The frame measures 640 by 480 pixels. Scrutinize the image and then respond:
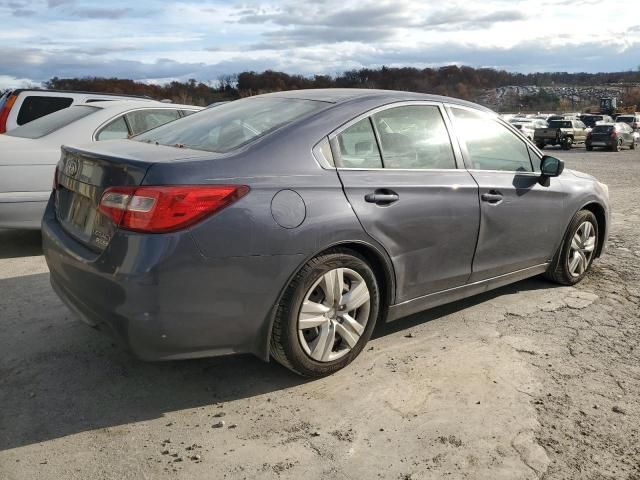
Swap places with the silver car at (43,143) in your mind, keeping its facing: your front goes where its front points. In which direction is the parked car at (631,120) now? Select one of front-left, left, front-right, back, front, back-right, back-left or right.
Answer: front

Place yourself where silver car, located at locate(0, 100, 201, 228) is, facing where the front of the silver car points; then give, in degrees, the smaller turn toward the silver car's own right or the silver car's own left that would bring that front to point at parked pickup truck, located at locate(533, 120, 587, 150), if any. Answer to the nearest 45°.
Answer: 0° — it already faces it

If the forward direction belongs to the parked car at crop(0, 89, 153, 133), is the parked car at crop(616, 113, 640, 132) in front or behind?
in front

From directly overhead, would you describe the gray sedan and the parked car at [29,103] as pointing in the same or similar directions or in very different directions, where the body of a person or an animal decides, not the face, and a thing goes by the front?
same or similar directions

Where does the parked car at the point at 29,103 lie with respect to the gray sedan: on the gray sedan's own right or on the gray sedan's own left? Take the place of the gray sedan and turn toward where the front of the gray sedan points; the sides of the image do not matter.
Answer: on the gray sedan's own left

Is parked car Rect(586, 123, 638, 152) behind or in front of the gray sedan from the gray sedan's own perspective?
in front

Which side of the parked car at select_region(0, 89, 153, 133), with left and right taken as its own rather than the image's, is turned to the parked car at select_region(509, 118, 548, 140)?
front

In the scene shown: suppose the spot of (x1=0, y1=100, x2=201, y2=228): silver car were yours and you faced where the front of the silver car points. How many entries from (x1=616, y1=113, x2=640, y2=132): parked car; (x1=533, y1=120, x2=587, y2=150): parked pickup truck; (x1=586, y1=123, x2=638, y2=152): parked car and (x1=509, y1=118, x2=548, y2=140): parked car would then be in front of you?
4

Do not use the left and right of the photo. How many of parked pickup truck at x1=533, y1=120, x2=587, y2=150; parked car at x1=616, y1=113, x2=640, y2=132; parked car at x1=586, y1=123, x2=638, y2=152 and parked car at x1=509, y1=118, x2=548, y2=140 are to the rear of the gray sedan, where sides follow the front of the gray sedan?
0

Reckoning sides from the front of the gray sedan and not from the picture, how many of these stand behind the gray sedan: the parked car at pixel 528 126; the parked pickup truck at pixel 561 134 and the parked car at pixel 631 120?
0

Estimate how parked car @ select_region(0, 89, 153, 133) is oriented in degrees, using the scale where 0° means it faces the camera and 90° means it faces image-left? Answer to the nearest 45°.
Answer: approximately 225°

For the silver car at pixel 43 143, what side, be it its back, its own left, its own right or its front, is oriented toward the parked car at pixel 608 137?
front

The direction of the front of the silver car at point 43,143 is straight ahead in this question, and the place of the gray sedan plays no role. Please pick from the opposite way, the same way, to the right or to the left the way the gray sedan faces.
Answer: the same way

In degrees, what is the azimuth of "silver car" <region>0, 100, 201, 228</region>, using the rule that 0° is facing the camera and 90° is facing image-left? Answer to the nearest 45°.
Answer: approximately 225°

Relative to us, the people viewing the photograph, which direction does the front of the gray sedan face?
facing away from the viewer and to the right of the viewer
